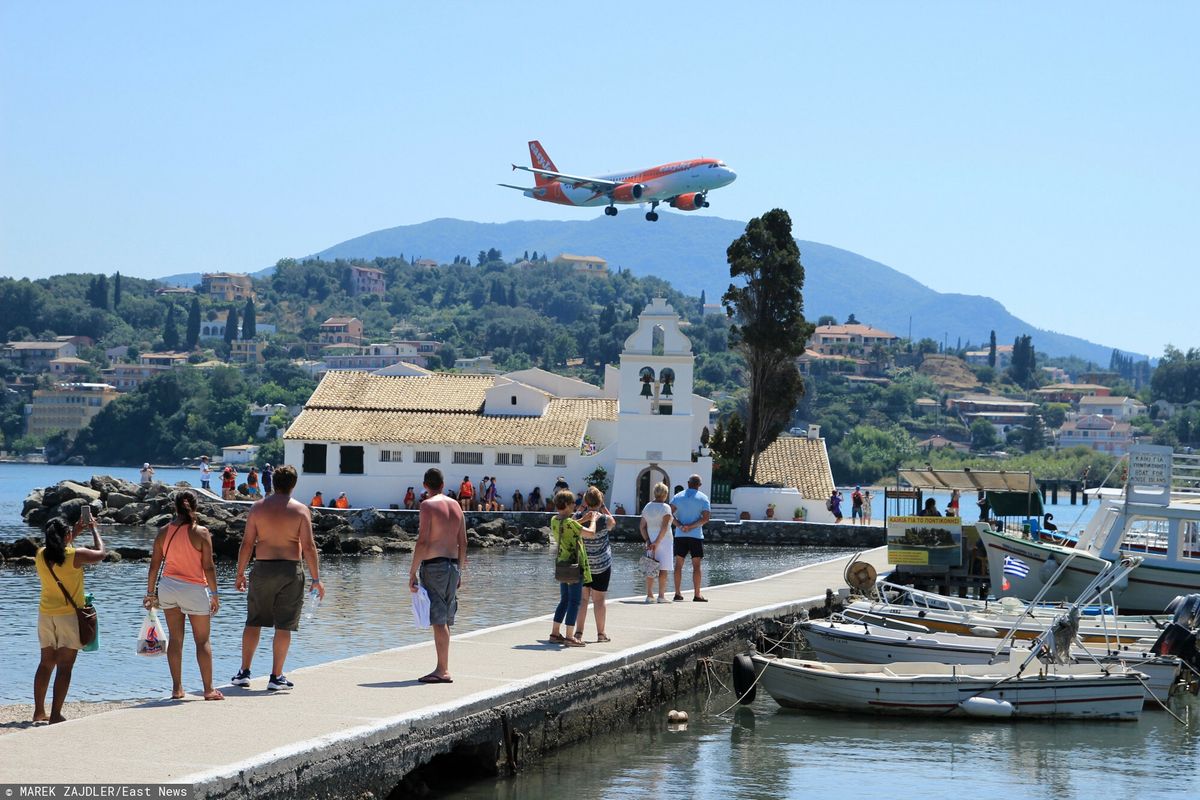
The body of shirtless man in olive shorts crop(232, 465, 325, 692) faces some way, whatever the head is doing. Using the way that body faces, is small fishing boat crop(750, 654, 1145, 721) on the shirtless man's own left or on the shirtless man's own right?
on the shirtless man's own right

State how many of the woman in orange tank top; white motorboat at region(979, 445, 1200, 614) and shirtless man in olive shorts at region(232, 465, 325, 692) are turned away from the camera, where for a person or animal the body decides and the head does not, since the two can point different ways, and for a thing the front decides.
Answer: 2

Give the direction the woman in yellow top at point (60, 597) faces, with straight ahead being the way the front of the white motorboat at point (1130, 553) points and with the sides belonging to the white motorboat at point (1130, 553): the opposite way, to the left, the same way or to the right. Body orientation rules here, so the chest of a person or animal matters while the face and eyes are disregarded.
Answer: to the right

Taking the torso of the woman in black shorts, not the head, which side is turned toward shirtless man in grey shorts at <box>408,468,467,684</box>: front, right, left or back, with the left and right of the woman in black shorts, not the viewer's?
left

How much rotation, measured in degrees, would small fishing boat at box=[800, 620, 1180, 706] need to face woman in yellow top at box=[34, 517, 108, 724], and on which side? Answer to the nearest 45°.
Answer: approximately 45° to its left

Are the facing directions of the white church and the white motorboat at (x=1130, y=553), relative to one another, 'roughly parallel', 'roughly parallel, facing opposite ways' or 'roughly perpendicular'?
roughly perpendicular

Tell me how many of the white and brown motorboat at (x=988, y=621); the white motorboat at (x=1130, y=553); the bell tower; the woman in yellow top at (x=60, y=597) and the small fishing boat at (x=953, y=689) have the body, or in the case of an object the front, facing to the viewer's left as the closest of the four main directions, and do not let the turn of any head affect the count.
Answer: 3

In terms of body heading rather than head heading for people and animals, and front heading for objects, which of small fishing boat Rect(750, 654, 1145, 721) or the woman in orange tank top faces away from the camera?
the woman in orange tank top

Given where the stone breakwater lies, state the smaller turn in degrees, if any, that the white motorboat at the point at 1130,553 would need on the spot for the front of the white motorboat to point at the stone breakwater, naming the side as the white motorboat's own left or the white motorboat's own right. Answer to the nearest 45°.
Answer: approximately 45° to the white motorboat's own right

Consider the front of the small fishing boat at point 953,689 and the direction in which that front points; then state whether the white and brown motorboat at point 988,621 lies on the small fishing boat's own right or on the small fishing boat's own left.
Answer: on the small fishing boat's own right

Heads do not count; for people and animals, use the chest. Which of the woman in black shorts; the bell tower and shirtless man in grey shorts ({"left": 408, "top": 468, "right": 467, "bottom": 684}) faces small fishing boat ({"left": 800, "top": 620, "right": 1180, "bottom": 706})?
the bell tower

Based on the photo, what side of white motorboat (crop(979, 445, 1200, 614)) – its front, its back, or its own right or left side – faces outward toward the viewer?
left

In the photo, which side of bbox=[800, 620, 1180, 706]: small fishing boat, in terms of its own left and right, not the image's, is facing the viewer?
left

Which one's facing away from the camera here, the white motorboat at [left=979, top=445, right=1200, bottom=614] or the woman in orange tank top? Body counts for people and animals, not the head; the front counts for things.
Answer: the woman in orange tank top
